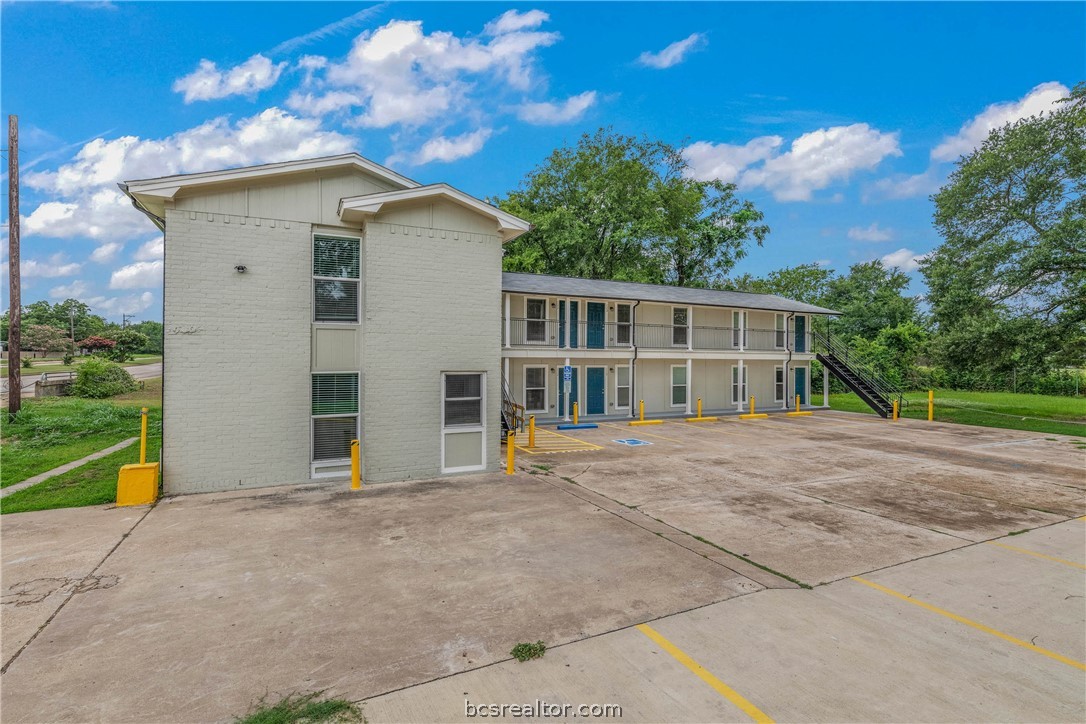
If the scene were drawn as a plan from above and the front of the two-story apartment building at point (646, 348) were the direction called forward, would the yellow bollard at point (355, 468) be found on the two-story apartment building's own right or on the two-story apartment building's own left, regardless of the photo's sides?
on the two-story apartment building's own right

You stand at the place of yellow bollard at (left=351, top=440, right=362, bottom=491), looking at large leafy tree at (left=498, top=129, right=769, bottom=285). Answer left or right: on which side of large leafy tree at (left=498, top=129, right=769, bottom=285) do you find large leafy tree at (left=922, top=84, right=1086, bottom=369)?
right

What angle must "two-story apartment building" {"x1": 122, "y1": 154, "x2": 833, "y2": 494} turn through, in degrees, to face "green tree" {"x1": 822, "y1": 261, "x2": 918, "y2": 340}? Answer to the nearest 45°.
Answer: approximately 90° to its left

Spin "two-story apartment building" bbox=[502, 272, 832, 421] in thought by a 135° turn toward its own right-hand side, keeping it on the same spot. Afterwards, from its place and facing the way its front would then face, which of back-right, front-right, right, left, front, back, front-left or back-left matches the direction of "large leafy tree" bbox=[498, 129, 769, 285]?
right

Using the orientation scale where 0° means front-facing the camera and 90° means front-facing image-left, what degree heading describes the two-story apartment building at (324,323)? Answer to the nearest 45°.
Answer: approximately 315°
